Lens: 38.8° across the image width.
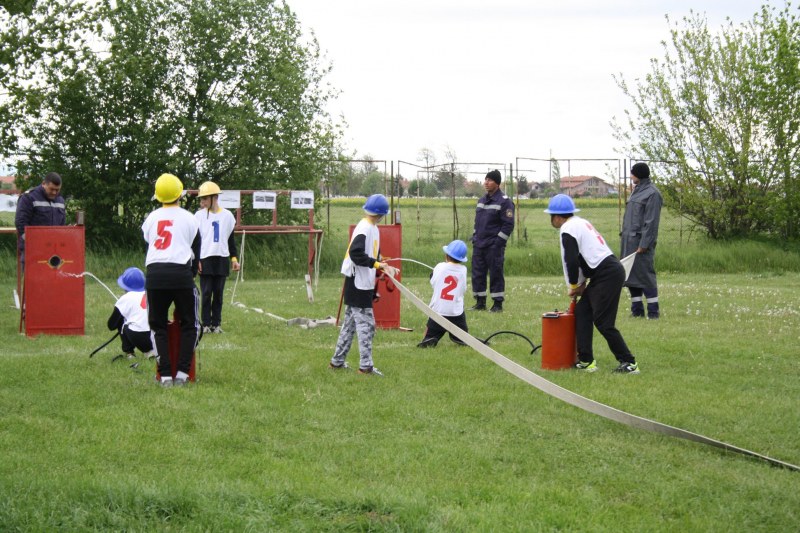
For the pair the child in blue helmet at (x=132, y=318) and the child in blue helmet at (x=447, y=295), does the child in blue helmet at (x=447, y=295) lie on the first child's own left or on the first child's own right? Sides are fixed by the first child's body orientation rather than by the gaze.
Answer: on the first child's own right

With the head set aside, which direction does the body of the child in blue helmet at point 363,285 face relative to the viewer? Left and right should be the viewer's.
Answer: facing to the right of the viewer

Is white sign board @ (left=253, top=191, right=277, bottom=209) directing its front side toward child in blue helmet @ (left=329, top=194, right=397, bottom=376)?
yes

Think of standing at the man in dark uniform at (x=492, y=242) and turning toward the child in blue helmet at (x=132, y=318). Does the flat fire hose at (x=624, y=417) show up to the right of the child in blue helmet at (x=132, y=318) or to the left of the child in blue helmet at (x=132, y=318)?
left

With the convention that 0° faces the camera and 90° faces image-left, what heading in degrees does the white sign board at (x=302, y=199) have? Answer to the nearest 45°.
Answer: approximately 0°

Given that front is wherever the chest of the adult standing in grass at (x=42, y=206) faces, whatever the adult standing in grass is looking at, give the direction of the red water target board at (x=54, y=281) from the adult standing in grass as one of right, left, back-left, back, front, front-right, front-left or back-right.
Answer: front-right

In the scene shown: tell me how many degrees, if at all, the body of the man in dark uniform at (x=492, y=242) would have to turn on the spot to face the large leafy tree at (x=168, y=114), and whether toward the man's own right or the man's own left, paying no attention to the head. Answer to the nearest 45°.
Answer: approximately 90° to the man's own right

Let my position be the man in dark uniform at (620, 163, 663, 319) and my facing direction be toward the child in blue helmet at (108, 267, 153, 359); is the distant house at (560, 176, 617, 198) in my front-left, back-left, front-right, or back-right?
back-right

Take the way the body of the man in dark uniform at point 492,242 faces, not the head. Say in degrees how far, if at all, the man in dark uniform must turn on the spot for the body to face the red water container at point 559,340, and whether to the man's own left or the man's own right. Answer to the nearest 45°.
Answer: approximately 45° to the man's own left

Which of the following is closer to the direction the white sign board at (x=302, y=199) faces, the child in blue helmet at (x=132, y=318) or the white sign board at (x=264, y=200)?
the child in blue helmet

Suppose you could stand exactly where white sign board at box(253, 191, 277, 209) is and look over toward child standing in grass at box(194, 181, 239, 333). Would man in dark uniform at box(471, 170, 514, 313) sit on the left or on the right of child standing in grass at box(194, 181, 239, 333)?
left

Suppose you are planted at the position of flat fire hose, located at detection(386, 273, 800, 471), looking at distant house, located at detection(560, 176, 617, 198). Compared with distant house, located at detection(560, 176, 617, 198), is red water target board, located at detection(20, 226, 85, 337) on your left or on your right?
left
